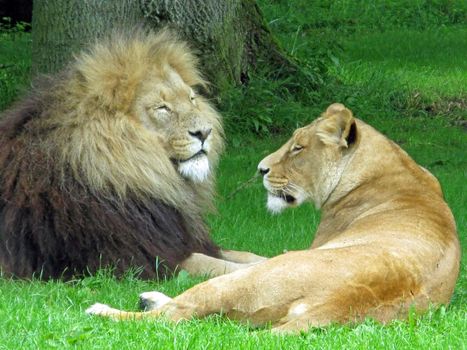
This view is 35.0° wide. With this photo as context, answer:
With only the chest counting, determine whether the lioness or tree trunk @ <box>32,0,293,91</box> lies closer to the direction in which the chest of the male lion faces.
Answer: the lioness

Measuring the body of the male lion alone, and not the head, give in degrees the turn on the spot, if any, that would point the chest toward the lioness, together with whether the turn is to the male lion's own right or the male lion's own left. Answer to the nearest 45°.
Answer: approximately 45° to the male lion's own right

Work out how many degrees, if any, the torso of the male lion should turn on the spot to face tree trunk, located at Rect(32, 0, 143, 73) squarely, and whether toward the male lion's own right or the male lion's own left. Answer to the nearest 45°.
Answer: approximately 90° to the male lion's own left

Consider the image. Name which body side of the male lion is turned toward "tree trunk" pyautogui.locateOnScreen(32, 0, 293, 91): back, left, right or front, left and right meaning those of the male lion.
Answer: left

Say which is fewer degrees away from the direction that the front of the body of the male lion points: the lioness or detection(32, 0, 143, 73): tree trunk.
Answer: the lioness

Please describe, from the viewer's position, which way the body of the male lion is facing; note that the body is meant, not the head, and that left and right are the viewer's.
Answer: facing to the right of the viewer
